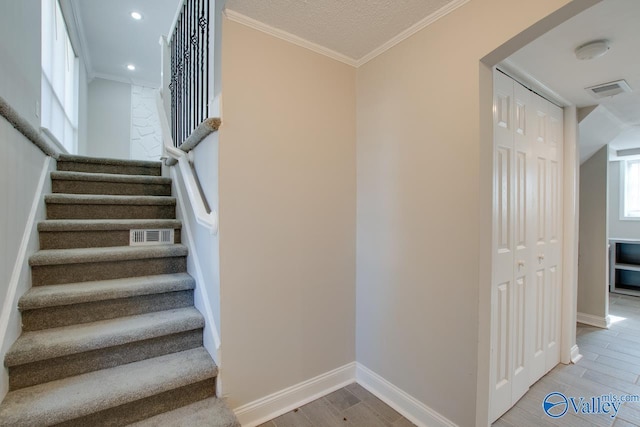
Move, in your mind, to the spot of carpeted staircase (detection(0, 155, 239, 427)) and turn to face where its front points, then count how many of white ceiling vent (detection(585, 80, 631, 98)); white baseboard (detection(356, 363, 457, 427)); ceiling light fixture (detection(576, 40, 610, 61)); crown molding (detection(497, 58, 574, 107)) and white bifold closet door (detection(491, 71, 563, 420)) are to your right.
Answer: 0

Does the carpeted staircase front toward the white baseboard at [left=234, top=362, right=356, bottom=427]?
no

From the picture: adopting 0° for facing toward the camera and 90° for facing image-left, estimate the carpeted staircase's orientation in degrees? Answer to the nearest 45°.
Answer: approximately 0°

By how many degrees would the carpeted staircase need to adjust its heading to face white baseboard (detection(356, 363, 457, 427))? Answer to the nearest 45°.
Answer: approximately 45° to its left

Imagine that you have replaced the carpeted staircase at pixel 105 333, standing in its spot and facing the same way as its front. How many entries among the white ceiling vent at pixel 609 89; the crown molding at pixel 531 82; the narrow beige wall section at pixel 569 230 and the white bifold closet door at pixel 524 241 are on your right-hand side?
0

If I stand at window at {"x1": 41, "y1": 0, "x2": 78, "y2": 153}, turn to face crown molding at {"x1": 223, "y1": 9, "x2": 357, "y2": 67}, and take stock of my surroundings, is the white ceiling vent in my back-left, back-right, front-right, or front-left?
front-left

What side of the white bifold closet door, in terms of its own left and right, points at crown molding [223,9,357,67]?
right

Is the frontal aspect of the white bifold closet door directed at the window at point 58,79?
no

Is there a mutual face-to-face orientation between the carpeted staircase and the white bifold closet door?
no

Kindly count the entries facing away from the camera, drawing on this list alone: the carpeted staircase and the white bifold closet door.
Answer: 0
